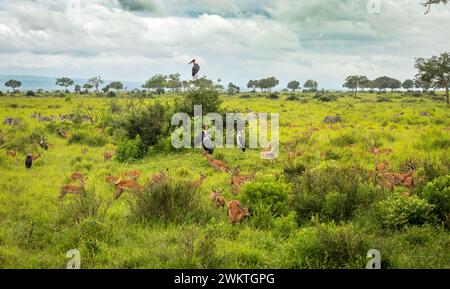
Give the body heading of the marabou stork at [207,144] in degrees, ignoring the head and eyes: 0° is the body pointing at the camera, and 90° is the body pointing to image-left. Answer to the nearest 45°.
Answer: approximately 0°

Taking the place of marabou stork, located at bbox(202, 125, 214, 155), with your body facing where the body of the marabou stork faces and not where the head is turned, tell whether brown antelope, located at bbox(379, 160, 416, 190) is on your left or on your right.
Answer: on your left

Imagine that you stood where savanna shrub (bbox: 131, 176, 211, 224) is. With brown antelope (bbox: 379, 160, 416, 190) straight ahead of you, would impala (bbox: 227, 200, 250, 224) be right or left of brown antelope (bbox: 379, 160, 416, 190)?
right

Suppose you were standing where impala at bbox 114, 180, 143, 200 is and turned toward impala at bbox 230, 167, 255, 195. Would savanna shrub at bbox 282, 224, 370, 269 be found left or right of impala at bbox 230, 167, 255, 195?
right

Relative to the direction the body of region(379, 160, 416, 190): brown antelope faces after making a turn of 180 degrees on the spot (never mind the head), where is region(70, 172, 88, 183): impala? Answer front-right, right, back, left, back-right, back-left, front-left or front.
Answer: front

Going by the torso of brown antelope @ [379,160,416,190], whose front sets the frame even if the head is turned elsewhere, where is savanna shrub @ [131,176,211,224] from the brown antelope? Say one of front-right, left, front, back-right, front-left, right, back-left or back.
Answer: back-right

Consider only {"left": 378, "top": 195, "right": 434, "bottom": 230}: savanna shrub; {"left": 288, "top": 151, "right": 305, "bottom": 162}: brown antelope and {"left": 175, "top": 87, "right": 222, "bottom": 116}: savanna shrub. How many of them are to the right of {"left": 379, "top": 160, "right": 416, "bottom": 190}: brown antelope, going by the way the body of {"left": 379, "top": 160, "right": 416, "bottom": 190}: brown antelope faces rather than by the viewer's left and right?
1

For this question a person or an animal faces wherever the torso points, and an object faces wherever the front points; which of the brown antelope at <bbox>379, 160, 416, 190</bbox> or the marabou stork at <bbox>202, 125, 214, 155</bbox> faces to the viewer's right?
the brown antelope

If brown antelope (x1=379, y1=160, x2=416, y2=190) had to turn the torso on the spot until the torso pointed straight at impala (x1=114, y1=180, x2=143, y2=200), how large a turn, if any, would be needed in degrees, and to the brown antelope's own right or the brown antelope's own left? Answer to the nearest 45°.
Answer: approximately 135° to the brown antelope's own right

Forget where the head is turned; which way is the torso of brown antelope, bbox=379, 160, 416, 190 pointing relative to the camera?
to the viewer's right

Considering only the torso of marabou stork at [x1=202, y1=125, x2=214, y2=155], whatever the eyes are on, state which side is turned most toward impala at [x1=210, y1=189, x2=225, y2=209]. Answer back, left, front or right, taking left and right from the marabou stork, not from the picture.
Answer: left
